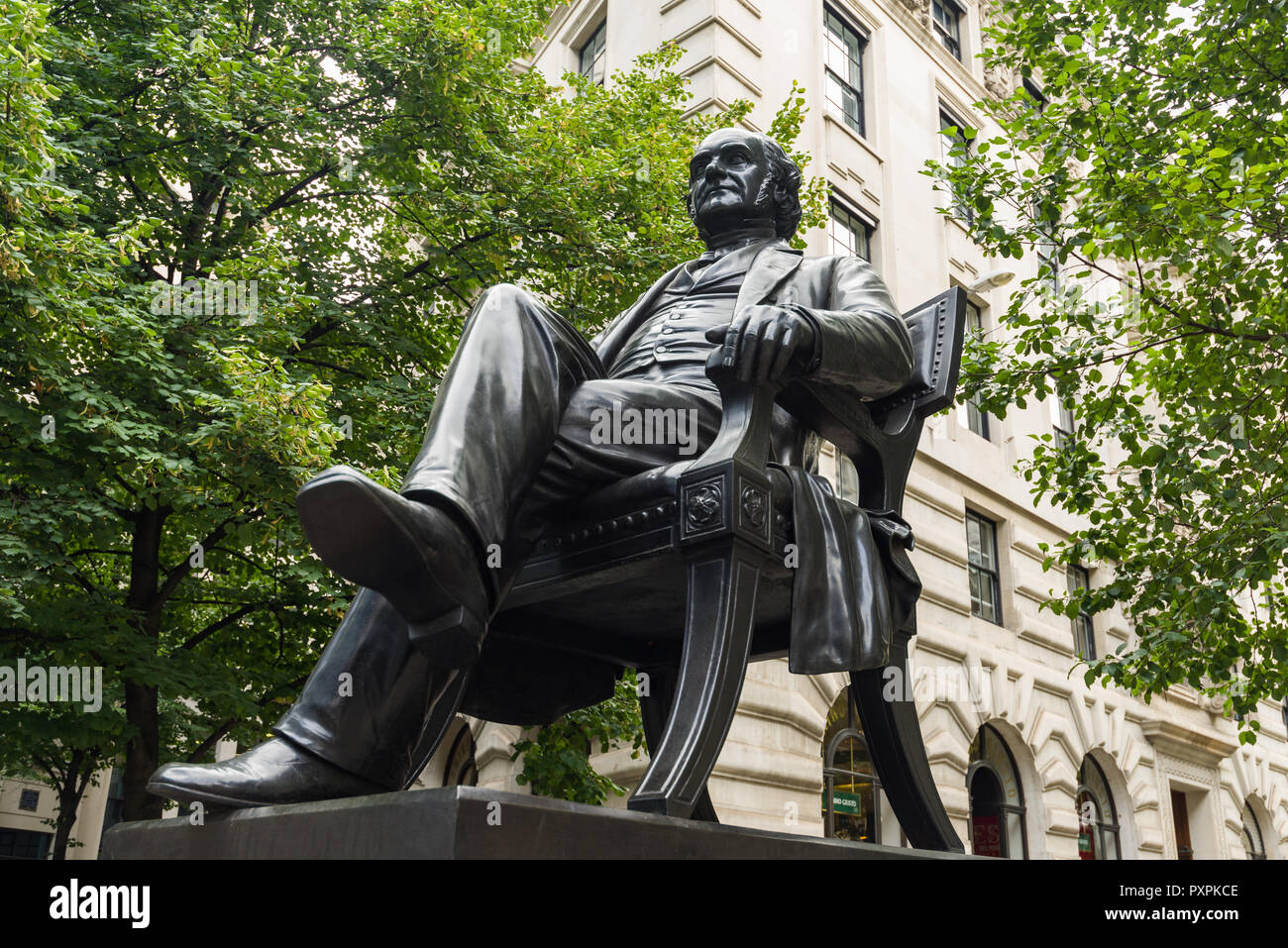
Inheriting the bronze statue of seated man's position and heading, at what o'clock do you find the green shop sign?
The green shop sign is roughly at 5 o'clock from the bronze statue of seated man.

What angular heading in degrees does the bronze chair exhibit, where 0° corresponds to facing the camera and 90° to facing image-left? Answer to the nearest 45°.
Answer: approximately 45°

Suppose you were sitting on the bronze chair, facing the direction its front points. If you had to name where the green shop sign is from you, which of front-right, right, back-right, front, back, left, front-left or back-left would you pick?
back-right

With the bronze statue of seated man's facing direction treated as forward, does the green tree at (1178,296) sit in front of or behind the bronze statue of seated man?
behind

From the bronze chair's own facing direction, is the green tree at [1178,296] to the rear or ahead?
to the rear
